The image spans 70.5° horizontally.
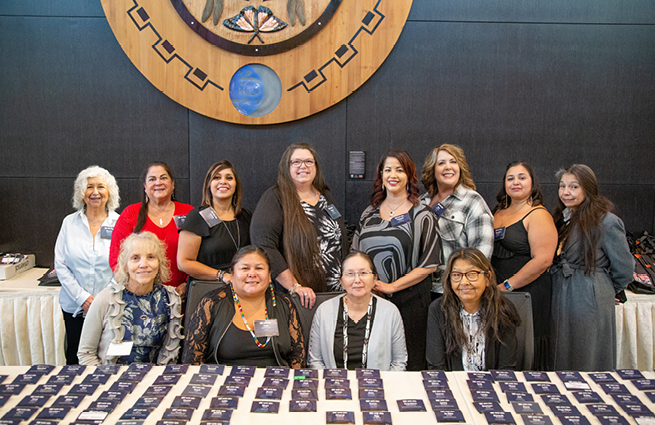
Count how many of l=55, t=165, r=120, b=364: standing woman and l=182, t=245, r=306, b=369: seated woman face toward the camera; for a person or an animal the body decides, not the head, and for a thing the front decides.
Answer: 2

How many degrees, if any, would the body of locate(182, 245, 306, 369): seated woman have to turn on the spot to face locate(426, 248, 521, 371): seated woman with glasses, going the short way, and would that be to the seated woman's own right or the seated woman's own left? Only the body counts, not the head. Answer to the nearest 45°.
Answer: approximately 90° to the seated woman's own left

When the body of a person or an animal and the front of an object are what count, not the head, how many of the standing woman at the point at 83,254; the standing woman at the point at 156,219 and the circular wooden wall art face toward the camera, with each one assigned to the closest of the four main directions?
3

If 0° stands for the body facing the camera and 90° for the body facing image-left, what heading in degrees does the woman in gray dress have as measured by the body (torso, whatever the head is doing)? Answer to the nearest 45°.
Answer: approximately 45°

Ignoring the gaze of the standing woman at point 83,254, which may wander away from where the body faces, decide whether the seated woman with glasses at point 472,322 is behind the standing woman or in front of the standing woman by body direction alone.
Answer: in front

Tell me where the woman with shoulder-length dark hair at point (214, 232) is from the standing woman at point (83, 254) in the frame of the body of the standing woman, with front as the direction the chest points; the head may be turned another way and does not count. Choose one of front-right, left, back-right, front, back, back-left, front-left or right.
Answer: front-left

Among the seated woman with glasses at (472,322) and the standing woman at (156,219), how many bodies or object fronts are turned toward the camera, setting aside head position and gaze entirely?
2

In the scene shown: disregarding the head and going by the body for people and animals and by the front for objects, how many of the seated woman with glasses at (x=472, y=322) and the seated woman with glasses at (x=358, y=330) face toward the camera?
2
